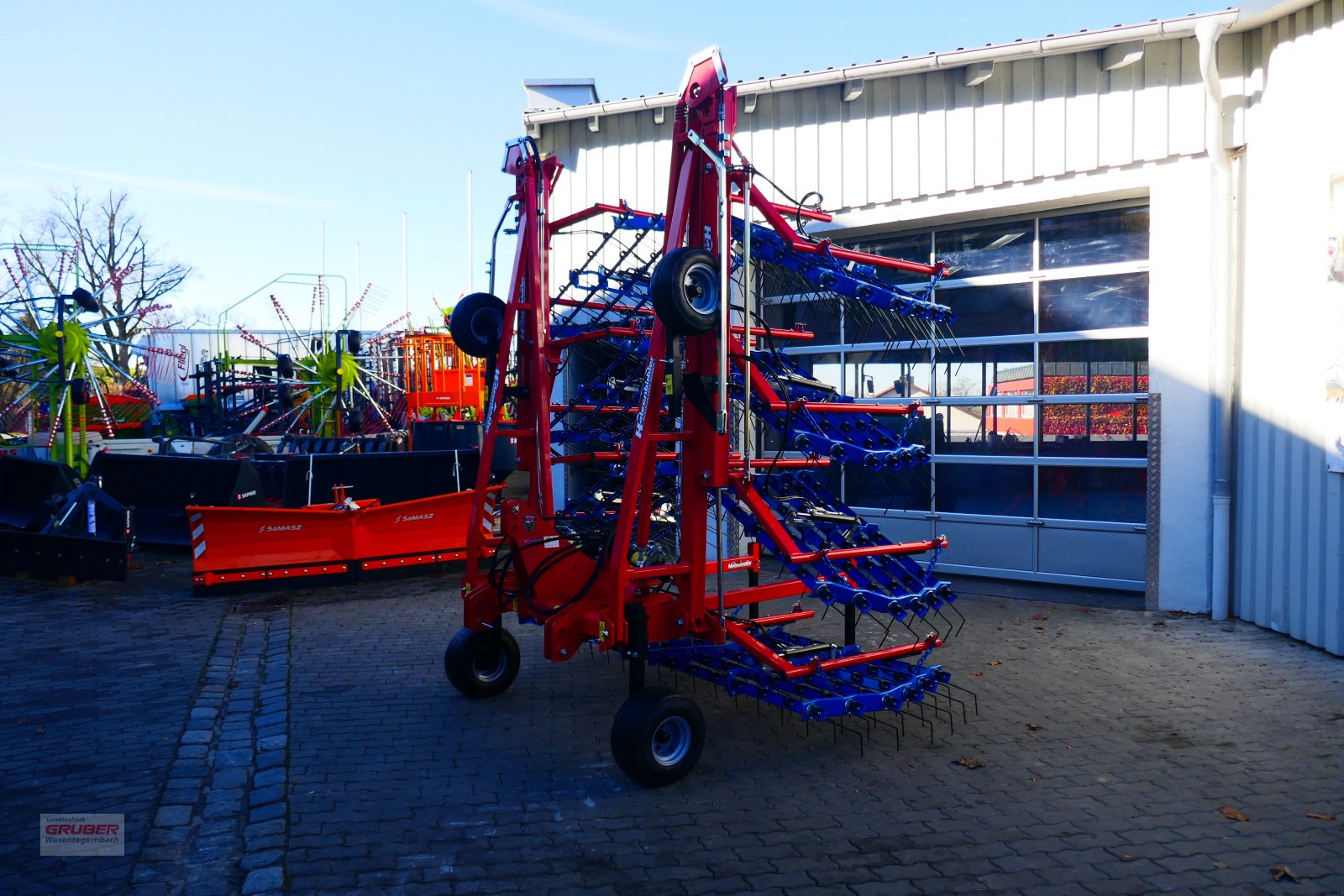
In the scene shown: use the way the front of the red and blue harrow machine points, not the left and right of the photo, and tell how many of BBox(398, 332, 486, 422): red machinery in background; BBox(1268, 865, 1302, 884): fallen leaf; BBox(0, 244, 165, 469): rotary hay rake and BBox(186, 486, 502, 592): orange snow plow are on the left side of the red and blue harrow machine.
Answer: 1

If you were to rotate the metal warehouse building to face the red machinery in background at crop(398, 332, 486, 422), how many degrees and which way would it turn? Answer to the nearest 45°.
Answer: approximately 90° to its right

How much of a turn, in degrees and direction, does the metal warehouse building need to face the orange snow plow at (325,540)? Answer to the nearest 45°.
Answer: approximately 45° to its right

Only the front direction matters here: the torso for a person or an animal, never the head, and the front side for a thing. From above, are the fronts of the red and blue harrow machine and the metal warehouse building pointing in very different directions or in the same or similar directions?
same or similar directions

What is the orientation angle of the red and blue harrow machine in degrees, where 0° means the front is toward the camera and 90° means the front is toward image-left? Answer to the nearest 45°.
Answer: approximately 45°

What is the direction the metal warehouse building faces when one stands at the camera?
facing the viewer and to the left of the viewer

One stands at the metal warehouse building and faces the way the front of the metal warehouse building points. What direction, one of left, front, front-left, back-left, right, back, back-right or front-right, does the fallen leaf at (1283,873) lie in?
front-left

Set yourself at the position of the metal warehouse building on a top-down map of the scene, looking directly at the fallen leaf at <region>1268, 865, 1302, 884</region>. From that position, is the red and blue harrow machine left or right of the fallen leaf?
right

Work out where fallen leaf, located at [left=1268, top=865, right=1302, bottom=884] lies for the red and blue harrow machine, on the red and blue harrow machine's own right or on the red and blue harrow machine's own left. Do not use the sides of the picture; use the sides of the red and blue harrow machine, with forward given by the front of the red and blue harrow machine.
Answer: on the red and blue harrow machine's own left

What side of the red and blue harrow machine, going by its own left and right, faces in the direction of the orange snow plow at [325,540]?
right

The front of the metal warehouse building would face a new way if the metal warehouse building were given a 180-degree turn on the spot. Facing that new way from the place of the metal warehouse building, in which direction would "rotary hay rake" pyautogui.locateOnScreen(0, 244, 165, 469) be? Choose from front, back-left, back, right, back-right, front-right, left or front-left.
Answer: back-left

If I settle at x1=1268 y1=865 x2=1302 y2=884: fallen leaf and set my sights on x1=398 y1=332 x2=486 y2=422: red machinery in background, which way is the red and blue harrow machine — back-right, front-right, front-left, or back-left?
front-left

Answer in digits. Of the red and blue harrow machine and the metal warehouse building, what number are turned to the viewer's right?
0

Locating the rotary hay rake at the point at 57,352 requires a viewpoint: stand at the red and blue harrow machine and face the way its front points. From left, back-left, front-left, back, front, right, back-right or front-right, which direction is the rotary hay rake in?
right

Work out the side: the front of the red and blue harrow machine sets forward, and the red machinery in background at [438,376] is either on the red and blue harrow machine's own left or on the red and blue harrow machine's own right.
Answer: on the red and blue harrow machine's own right
